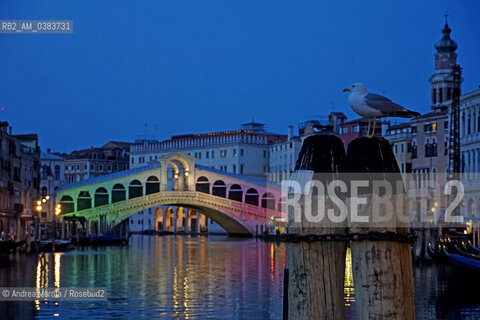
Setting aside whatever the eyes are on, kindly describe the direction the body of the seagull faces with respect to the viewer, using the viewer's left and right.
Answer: facing to the left of the viewer
